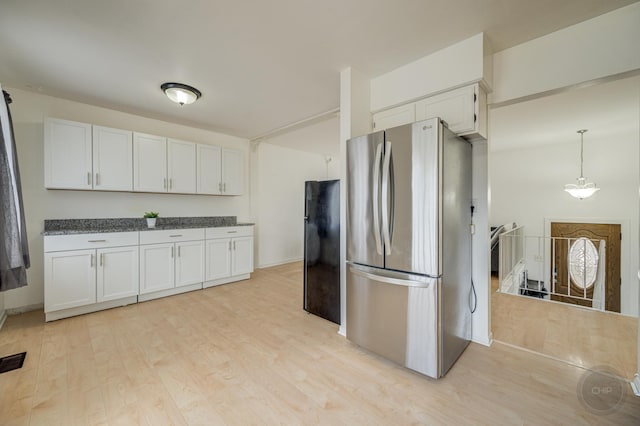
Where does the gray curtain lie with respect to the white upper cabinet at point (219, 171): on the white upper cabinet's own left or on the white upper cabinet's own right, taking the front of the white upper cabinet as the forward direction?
on the white upper cabinet's own right

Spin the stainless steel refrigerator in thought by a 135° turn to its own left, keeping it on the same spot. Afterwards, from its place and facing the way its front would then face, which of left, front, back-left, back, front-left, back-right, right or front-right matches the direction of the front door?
front-left

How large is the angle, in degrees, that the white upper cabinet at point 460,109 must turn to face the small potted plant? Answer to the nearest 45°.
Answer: approximately 45° to its right

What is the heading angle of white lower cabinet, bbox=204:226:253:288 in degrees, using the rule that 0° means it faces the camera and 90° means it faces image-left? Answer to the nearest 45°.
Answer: approximately 315°

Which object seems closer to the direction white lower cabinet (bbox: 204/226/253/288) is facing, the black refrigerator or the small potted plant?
the black refrigerator

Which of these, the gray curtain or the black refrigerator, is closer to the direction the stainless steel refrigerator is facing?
the gray curtain

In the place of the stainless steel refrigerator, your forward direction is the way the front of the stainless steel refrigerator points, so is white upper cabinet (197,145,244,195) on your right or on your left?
on your right

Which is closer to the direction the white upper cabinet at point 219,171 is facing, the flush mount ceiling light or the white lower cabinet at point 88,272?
the flush mount ceiling light
